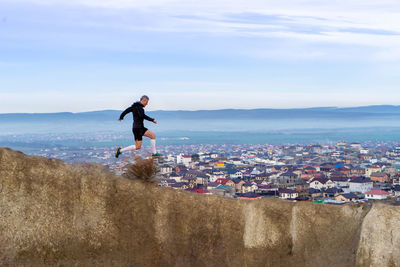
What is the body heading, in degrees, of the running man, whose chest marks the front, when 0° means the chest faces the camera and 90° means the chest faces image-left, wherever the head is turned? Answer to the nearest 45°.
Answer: approximately 270°
